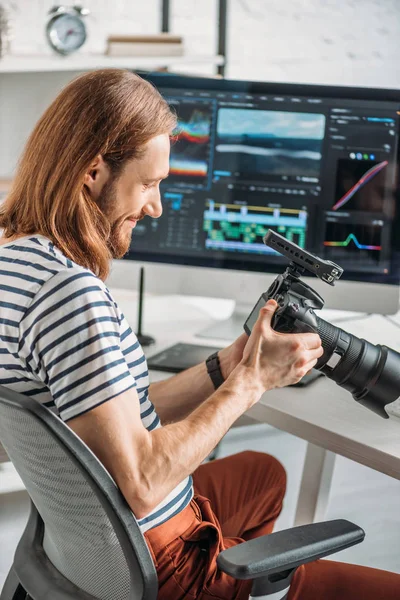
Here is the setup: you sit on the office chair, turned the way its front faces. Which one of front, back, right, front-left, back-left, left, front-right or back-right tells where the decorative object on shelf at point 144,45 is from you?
front-left

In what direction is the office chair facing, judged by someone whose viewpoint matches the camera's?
facing away from the viewer and to the right of the viewer

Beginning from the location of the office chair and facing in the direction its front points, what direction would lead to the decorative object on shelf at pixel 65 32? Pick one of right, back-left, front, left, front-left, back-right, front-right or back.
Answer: front-left

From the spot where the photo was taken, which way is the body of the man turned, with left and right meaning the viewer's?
facing to the right of the viewer

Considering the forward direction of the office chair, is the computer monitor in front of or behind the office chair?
in front

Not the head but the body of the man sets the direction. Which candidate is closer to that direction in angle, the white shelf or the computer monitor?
the computer monitor

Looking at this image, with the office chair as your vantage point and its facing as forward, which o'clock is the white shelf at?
The white shelf is roughly at 10 o'clock from the office chair.

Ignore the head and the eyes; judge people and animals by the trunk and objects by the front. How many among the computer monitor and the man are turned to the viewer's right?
1

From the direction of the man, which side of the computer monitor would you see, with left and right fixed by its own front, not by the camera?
front

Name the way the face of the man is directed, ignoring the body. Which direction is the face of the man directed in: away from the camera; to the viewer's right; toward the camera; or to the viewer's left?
to the viewer's right

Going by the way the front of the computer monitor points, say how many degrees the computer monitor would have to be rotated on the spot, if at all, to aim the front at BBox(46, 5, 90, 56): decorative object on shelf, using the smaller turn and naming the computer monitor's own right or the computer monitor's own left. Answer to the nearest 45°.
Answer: approximately 135° to the computer monitor's own right

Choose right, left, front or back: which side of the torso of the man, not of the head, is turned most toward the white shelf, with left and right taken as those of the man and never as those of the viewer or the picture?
left
